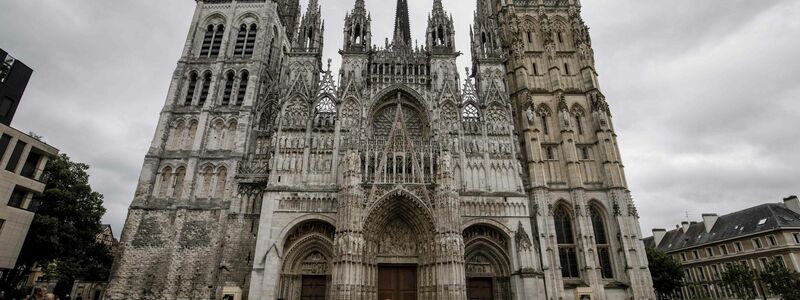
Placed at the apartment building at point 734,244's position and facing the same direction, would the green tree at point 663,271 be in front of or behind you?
in front

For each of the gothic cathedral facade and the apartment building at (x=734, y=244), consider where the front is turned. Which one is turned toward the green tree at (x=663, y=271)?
the apartment building

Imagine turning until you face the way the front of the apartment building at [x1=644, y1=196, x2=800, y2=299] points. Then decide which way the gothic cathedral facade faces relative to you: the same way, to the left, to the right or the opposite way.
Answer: to the left

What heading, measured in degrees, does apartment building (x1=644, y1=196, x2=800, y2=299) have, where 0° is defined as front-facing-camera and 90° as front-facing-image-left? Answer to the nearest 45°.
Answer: approximately 45°

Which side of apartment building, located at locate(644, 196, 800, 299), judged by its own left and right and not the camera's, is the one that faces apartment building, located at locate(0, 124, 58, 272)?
front

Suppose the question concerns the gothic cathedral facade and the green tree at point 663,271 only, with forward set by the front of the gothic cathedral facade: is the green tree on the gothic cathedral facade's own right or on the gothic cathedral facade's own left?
on the gothic cathedral facade's own left

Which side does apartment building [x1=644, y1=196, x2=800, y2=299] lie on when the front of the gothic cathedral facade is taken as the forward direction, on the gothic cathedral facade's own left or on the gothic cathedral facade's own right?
on the gothic cathedral facade's own left

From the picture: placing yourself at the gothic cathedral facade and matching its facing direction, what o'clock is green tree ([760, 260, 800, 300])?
The green tree is roughly at 9 o'clock from the gothic cathedral facade.

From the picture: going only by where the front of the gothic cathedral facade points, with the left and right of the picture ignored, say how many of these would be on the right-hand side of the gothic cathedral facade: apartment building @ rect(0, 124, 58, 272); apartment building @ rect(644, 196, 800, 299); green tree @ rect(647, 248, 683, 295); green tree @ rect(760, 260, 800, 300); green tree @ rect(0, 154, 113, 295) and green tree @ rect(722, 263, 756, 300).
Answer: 2

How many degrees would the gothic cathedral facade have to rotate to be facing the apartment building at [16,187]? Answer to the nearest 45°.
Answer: approximately 90° to its right

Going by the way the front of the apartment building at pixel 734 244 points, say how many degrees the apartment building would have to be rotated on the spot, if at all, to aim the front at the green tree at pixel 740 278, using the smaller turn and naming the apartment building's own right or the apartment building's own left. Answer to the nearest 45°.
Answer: approximately 45° to the apartment building's own left

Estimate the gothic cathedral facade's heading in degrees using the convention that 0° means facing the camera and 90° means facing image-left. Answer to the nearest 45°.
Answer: approximately 0°

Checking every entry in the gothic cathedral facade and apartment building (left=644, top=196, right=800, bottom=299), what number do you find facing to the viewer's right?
0
